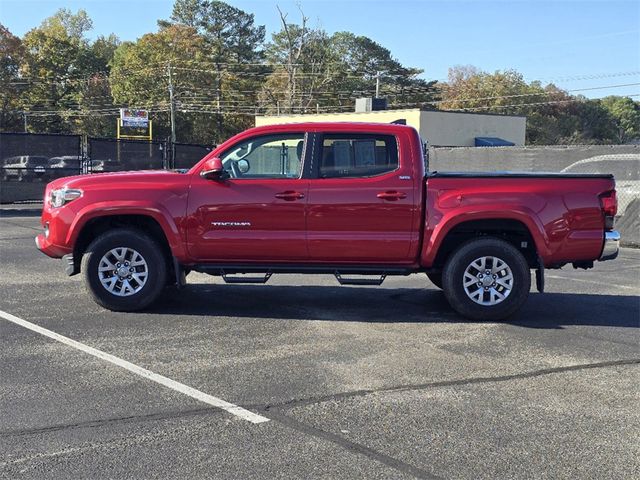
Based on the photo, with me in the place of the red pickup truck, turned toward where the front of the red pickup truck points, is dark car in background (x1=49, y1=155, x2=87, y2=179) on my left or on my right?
on my right

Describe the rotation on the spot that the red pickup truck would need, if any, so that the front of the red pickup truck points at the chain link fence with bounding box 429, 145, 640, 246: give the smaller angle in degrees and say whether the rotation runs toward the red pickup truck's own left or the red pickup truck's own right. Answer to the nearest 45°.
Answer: approximately 135° to the red pickup truck's own right

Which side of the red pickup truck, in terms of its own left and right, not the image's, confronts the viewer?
left

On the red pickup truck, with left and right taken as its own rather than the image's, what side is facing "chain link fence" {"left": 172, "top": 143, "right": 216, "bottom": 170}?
right

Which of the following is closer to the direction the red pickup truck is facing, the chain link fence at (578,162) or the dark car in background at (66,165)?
the dark car in background

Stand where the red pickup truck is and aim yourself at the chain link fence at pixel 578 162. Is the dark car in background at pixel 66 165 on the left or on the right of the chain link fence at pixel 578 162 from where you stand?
left
